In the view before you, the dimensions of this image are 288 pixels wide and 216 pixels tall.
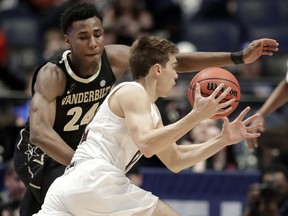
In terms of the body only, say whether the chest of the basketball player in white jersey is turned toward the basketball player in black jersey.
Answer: no

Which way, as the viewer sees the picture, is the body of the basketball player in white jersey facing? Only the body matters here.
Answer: to the viewer's right

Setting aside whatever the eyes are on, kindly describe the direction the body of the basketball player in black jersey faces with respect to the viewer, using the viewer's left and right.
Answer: facing the viewer and to the right of the viewer

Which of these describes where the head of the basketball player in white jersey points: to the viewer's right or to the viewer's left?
to the viewer's right

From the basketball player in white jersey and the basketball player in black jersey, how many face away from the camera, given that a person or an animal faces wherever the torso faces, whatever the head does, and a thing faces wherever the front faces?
0

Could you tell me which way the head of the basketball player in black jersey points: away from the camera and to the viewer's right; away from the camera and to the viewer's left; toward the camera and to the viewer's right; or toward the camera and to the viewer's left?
toward the camera and to the viewer's right
